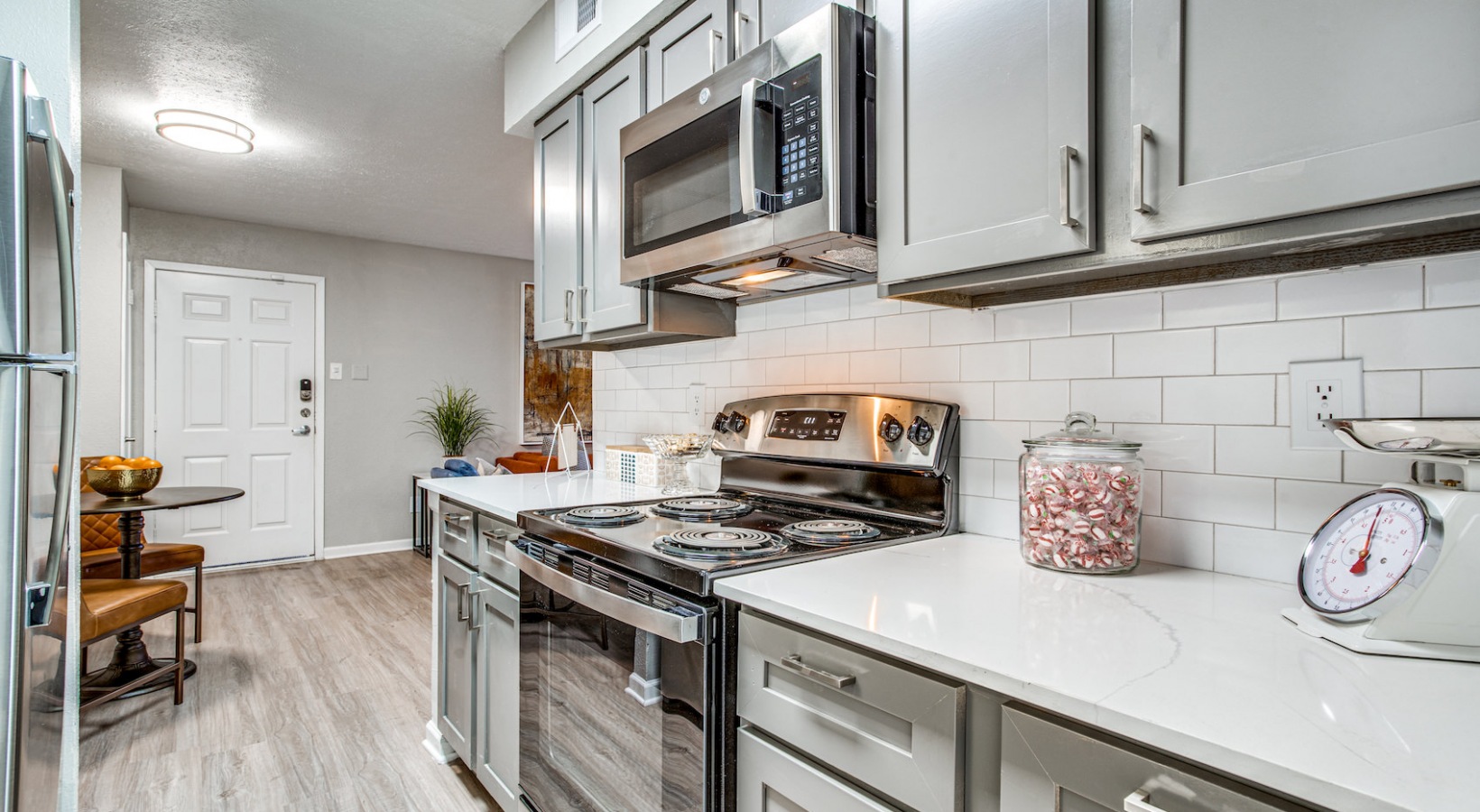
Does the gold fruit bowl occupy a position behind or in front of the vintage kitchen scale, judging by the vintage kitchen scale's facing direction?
in front

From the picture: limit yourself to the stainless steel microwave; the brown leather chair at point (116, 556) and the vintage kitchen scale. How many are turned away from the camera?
0

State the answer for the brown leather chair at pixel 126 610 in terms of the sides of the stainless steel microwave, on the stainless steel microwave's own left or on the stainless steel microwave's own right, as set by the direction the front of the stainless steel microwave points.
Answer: on the stainless steel microwave's own right

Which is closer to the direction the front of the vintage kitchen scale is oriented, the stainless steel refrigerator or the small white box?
the stainless steel refrigerator

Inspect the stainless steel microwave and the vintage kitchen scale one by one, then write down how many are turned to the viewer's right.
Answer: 0

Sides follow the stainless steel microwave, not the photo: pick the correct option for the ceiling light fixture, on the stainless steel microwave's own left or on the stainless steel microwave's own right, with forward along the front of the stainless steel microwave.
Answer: on the stainless steel microwave's own right

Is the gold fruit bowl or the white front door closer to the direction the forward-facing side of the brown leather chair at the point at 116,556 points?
the gold fruit bowl

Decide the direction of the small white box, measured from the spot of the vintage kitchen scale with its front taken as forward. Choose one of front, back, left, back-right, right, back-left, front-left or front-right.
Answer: front-right

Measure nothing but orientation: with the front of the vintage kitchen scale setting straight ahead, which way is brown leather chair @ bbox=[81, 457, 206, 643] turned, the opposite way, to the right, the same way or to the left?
the opposite way

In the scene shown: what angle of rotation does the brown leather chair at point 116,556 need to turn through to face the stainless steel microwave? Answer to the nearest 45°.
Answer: approximately 45° to its right

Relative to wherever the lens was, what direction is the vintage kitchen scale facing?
facing the viewer and to the left of the viewer

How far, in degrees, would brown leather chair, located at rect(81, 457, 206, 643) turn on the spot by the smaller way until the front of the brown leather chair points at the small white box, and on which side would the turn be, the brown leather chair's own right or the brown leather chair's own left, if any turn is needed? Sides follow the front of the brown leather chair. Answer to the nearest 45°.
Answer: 0° — it already faces it

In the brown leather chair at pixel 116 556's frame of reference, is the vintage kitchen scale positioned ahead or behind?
ahead

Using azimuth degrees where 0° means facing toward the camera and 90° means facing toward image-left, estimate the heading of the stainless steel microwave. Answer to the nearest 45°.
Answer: approximately 45°
